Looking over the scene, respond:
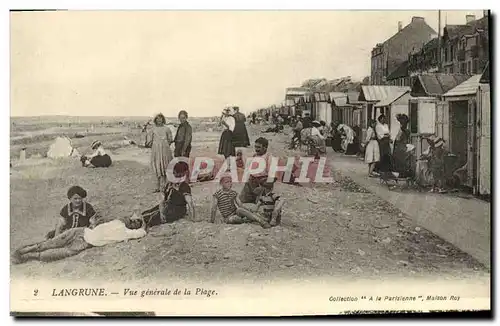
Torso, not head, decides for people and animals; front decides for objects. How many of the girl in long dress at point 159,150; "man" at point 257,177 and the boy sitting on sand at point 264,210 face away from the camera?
0

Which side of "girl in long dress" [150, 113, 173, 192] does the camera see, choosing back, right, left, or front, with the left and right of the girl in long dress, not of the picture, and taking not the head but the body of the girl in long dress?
front

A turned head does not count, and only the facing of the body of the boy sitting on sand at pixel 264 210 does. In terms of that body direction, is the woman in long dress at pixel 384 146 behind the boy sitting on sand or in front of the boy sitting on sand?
behind

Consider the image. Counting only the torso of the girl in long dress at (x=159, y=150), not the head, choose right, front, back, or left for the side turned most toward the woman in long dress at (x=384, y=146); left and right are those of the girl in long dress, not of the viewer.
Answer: left

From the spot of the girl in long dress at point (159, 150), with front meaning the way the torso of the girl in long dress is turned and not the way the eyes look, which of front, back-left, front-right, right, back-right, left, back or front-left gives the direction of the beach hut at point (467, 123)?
left

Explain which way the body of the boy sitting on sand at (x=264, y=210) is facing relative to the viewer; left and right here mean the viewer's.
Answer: facing the viewer and to the left of the viewer

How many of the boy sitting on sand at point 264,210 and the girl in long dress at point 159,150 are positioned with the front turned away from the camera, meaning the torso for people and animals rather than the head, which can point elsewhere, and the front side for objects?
0

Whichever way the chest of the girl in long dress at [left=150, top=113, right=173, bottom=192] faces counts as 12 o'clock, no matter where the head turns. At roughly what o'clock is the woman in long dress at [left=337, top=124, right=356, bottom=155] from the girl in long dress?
The woman in long dress is roughly at 7 o'clock from the girl in long dress.
